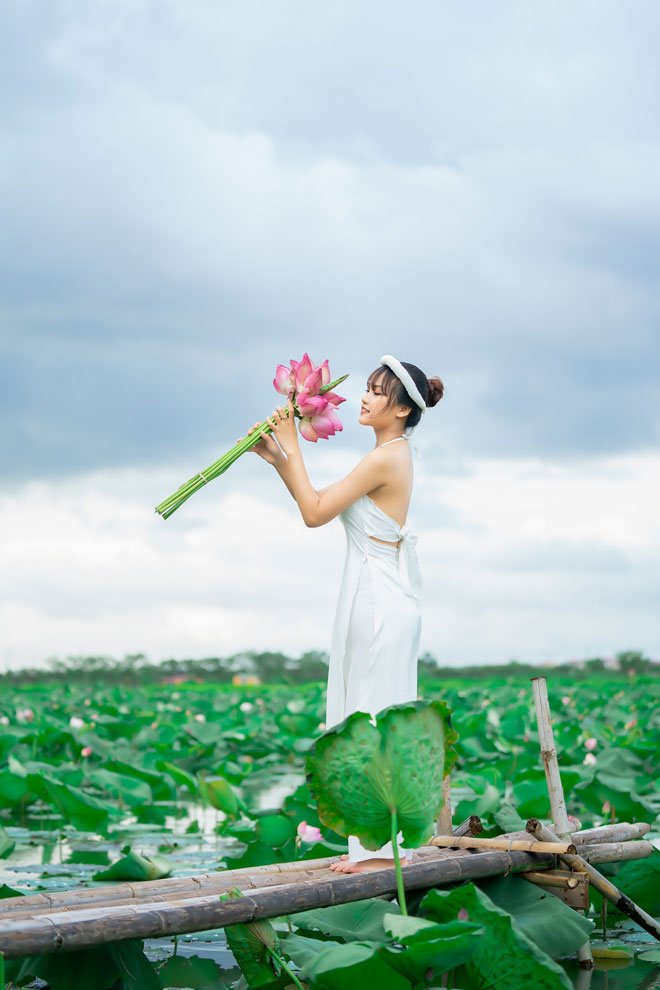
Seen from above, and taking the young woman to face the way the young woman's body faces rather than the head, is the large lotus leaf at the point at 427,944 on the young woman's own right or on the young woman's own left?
on the young woman's own left

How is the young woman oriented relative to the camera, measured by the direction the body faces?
to the viewer's left

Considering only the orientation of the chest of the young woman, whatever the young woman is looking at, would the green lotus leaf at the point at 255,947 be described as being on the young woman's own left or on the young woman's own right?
on the young woman's own left
